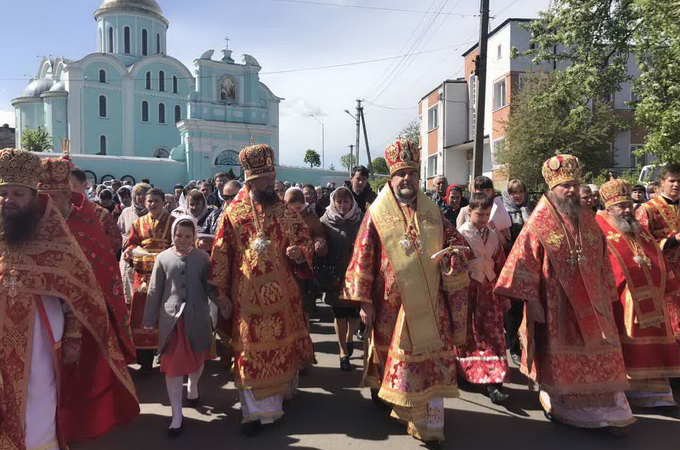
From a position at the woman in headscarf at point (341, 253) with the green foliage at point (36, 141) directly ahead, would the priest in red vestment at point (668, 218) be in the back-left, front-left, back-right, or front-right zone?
back-right

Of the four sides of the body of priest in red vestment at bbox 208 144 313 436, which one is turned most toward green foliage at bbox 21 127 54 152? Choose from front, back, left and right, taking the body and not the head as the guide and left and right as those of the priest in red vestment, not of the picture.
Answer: back

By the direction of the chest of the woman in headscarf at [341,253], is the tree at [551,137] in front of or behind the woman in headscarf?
behind

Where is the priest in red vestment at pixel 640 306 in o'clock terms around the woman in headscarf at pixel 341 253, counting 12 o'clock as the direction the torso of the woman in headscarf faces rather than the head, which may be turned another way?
The priest in red vestment is roughly at 10 o'clock from the woman in headscarf.

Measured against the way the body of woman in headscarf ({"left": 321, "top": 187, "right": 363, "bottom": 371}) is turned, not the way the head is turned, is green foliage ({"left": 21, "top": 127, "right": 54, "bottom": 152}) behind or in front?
behind

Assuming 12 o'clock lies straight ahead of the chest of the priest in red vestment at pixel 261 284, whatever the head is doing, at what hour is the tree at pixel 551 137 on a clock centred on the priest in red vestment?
The tree is roughly at 7 o'clock from the priest in red vestment.

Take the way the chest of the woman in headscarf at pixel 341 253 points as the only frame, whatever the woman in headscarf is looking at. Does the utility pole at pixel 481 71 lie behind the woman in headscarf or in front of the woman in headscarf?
behind

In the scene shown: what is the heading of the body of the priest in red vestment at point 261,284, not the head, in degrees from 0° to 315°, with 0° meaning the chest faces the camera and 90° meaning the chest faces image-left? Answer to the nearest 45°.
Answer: approximately 0°

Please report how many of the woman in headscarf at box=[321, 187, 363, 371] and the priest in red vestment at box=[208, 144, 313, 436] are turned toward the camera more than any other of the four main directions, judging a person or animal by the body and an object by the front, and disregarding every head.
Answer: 2

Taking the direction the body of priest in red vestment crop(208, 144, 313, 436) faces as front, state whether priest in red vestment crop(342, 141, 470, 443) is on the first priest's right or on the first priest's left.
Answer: on the first priest's left

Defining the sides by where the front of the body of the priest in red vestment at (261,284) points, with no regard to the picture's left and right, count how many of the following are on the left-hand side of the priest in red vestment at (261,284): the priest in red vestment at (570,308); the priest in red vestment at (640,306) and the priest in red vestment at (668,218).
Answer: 3
